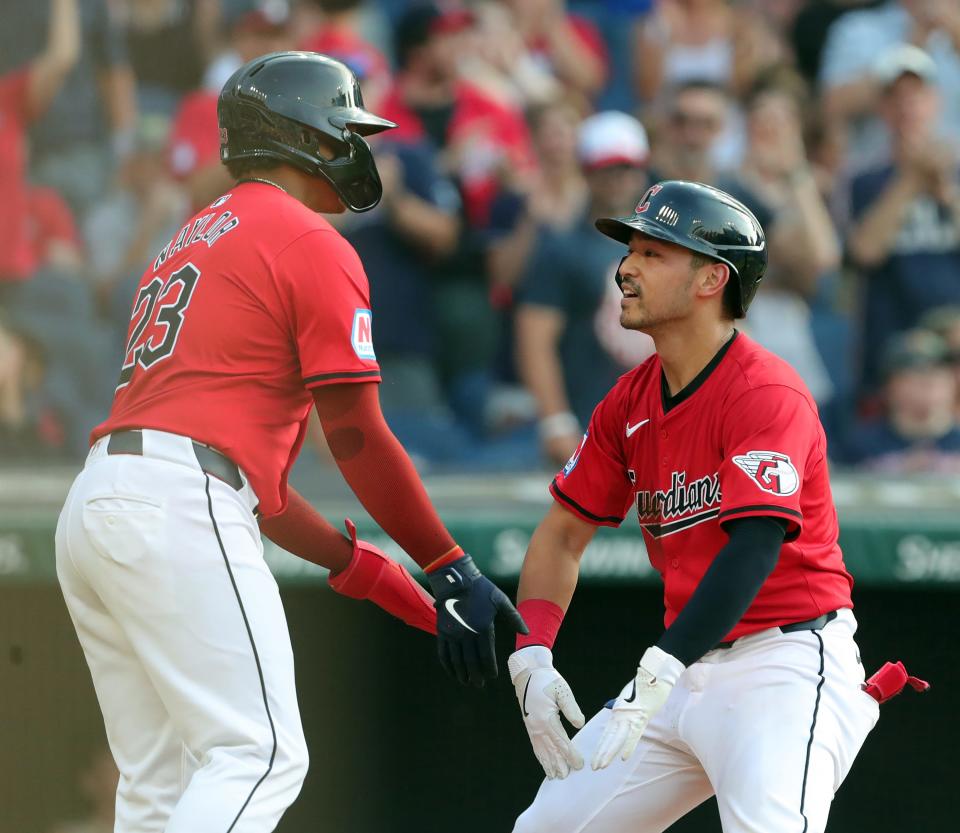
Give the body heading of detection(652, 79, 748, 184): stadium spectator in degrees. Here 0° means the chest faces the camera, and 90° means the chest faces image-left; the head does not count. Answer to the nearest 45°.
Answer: approximately 0°

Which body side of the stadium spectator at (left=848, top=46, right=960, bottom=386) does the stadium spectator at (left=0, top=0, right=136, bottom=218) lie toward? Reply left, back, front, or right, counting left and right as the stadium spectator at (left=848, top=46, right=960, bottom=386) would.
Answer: right

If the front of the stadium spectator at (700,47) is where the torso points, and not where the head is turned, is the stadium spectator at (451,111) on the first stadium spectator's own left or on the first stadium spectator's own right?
on the first stadium spectator's own right

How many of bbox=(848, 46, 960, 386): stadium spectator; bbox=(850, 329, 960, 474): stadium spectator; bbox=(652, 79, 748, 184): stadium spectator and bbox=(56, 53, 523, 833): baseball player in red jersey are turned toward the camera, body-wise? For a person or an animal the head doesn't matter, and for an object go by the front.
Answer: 3

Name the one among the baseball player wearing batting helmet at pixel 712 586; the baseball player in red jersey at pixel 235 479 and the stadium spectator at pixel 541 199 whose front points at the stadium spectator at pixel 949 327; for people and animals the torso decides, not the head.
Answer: the baseball player in red jersey

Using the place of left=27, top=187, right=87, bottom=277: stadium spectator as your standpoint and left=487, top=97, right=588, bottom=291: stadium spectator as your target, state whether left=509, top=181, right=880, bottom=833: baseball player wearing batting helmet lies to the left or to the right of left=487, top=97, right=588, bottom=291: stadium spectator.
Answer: right

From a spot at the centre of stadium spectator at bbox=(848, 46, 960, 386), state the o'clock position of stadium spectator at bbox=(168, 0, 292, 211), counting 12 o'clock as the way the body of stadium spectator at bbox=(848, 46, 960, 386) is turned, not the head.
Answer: stadium spectator at bbox=(168, 0, 292, 211) is roughly at 3 o'clock from stadium spectator at bbox=(848, 46, 960, 386).

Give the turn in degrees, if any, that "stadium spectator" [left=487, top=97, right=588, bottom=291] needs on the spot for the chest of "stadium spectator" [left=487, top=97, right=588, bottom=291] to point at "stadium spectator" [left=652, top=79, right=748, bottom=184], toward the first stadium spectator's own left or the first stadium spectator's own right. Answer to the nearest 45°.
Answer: approximately 135° to the first stadium spectator's own left

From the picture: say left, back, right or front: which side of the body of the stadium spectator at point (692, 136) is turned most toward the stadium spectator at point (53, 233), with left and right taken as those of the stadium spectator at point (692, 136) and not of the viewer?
right

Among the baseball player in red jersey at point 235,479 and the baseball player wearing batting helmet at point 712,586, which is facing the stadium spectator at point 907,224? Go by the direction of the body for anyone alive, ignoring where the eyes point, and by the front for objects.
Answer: the baseball player in red jersey

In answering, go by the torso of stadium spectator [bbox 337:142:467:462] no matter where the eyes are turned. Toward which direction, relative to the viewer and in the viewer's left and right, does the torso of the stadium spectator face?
facing the viewer and to the left of the viewer

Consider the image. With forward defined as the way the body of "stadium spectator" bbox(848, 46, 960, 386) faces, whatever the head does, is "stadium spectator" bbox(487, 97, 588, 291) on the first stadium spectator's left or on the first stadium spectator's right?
on the first stadium spectator's right

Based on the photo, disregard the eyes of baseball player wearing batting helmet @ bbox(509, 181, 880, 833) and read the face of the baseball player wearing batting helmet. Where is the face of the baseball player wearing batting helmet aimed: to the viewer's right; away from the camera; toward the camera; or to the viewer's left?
to the viewer's left

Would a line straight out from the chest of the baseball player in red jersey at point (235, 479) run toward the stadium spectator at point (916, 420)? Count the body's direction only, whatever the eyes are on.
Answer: yes
